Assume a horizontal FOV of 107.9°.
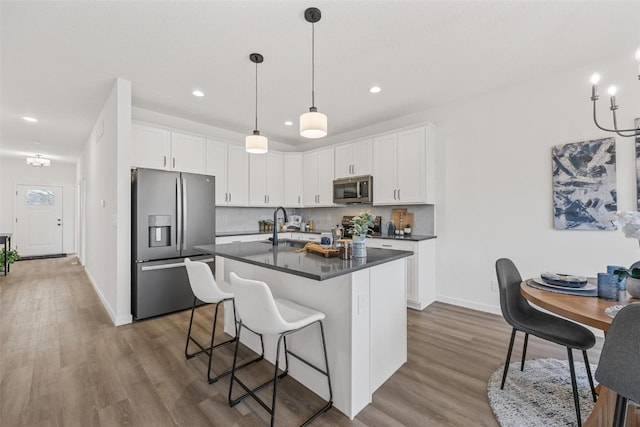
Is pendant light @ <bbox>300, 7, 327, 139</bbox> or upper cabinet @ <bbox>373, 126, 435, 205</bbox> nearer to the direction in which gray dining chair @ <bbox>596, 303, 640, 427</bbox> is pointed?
the upper cabinet

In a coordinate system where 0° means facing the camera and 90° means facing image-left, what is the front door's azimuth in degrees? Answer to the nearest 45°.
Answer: approximately 0°

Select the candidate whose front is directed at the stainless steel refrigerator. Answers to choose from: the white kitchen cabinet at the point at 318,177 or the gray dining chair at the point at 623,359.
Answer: the white kitchen cabinet

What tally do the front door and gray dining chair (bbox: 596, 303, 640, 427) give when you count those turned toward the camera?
1

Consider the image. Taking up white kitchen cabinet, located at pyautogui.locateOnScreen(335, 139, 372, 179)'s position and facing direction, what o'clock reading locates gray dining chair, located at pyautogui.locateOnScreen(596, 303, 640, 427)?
The gray dining chair is roughly at 10 o'clock from the white kitchen cabinet.

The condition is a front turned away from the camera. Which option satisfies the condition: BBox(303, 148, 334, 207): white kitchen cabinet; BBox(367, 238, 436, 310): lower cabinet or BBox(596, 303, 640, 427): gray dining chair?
the gray dining chair

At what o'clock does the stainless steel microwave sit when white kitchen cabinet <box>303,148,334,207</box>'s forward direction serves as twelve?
The stainless steel microwave is roughly at 9 o'clock from the white kitchen cabinet.

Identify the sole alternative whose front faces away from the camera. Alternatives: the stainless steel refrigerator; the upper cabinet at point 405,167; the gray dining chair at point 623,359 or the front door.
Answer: the gray dining chair

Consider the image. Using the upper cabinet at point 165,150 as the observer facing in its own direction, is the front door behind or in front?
behind

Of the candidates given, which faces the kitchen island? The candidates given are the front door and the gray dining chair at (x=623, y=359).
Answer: the front door
